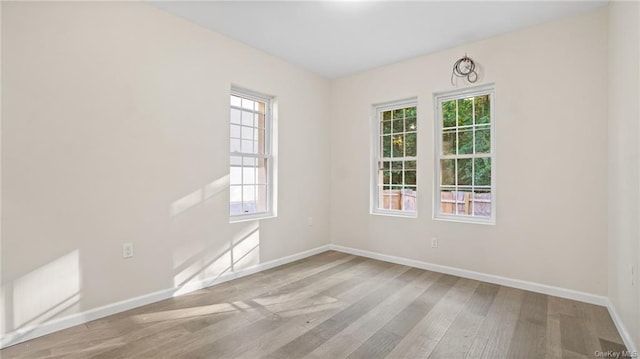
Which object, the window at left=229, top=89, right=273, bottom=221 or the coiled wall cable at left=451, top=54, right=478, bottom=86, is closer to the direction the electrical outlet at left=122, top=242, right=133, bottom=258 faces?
the coiled wall cable

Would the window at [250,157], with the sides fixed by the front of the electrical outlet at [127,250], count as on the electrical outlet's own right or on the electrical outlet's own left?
on the electrical outlet's own left

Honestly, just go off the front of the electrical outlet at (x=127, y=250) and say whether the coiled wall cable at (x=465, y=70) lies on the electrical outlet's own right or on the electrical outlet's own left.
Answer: on the electrical outlet's own left

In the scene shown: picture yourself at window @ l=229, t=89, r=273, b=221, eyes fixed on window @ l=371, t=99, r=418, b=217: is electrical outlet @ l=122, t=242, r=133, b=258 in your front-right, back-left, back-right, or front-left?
back-right

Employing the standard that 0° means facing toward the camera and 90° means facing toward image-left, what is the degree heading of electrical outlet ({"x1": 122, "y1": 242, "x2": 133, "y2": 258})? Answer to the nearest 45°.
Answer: approximately 0°

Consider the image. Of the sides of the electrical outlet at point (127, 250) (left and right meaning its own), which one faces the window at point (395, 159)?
left
